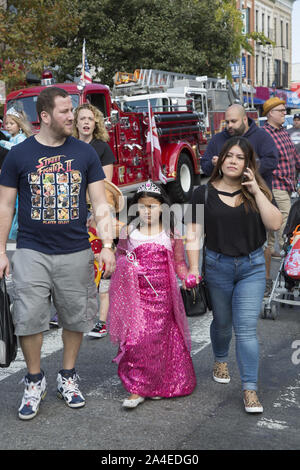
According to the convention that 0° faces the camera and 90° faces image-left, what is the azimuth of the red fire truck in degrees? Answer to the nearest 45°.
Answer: approximately 45°

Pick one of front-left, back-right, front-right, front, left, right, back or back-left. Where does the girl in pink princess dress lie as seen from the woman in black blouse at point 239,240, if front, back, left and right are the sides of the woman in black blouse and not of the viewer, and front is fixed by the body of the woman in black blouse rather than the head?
right

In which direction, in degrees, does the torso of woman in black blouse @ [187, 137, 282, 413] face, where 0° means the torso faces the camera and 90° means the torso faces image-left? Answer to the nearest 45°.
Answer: approximately 0°

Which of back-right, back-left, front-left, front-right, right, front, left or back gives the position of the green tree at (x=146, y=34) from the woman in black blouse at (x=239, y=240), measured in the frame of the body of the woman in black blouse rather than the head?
back

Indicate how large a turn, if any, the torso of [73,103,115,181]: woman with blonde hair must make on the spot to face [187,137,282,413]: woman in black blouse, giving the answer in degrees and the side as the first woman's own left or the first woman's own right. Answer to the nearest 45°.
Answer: approximately 45° to the first woman's own left

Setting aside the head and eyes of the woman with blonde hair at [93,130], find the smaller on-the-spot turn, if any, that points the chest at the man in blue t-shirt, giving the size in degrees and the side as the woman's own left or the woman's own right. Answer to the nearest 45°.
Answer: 0° — they already face them

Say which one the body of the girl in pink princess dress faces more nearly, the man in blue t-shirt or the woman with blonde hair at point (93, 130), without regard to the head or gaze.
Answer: the man in blue t-shirt

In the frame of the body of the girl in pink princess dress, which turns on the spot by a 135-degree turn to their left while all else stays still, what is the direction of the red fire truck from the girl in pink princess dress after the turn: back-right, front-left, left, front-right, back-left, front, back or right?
front-left

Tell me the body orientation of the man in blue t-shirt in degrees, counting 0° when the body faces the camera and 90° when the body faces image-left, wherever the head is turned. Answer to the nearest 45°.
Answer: approximately 0°

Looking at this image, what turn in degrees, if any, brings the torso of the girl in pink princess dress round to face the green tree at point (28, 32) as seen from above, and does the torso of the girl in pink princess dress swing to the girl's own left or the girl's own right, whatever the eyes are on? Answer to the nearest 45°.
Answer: approximately 180°

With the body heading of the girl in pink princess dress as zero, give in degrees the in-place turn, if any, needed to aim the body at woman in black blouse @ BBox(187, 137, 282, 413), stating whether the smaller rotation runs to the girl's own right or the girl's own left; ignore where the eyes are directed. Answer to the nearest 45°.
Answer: approximately 90° to the girl's own left

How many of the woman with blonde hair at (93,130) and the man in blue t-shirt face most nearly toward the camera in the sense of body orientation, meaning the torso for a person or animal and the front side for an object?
2

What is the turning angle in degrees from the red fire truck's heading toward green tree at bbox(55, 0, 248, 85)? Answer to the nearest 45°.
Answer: approximately 135° to its right
